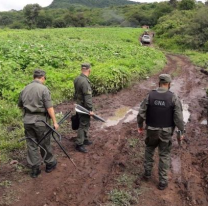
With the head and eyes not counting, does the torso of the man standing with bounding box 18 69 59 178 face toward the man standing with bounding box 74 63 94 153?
yes

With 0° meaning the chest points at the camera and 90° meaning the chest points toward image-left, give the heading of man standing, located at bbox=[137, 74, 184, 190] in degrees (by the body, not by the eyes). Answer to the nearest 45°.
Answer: approximately 180°

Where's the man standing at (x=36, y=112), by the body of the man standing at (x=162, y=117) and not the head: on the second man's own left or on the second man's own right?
on the second man's own left

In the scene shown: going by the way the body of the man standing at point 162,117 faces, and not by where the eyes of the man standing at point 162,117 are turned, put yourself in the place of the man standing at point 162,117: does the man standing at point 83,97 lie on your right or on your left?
on your left

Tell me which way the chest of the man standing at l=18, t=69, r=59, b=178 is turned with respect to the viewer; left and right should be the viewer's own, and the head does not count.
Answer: facing away from the viewer and to the right of the viewer
